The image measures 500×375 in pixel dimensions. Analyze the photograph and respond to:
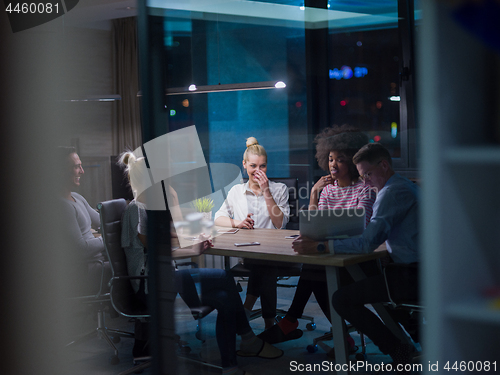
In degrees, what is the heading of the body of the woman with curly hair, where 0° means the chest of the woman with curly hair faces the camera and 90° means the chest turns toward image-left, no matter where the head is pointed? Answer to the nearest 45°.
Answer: approximately 45°

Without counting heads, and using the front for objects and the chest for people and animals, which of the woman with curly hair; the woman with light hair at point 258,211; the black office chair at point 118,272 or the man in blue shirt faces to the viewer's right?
the black office chair

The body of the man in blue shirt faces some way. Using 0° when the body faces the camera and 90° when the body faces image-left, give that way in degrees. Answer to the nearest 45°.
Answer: approximately 90°

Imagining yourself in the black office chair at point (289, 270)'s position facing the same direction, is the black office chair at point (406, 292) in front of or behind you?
in front

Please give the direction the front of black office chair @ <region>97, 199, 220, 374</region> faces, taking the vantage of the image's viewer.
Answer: facing to the right of the viewer

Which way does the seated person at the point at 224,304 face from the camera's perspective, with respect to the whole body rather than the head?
to the viewer's right

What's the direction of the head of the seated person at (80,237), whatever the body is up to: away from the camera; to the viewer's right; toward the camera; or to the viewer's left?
to the viewer's right

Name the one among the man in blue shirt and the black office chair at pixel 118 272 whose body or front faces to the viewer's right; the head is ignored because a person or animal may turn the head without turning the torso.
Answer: the black office chair

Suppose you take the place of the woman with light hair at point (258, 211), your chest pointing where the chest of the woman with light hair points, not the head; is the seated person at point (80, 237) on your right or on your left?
on your right

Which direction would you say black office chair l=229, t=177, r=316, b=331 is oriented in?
toward the camera

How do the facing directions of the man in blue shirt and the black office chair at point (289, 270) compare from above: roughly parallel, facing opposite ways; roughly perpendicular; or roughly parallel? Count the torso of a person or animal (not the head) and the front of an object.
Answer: roughly perpendicular

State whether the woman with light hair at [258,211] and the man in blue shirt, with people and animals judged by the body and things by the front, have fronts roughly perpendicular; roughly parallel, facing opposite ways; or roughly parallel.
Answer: roughly perpendicular
